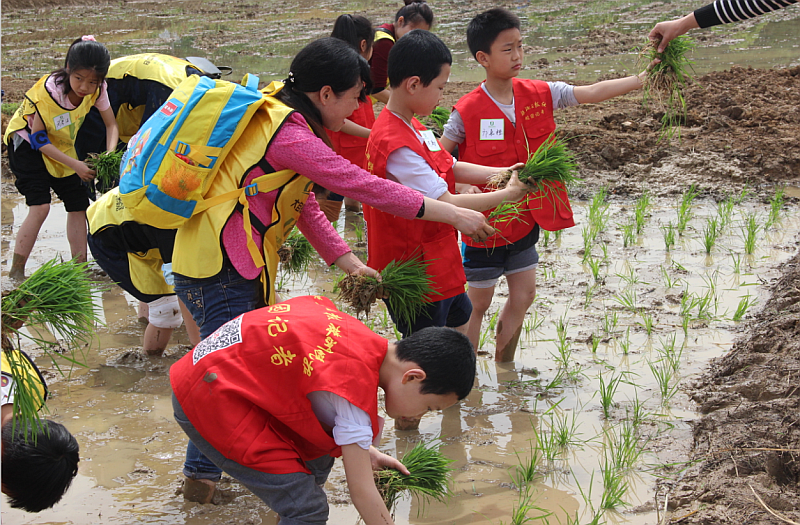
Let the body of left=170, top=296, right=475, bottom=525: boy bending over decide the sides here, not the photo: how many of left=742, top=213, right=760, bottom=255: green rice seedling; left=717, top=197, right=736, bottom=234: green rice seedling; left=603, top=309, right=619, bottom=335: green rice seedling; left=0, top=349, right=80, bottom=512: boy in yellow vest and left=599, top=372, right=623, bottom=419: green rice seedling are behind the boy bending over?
1

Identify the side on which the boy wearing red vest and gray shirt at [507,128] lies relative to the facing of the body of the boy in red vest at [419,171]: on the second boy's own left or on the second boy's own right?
on the second boy's own left

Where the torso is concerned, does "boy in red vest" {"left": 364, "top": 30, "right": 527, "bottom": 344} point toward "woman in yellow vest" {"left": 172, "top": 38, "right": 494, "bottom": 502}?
no

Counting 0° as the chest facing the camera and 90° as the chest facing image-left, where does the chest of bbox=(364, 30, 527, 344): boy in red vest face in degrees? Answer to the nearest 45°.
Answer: approximately 270°

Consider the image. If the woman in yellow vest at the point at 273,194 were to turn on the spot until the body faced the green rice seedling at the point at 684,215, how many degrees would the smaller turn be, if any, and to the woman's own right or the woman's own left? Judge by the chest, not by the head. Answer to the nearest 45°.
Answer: approximately 45° to the woman's own left

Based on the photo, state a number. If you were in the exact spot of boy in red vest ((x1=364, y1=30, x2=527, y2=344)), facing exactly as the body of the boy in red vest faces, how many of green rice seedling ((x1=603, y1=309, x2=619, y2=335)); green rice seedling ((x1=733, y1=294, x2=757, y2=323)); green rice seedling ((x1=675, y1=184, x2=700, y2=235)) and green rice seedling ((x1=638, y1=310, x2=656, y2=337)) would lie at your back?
0

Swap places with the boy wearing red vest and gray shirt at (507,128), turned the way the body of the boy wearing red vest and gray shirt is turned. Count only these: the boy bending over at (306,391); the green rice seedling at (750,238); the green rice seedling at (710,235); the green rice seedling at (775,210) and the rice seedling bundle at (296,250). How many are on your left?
3

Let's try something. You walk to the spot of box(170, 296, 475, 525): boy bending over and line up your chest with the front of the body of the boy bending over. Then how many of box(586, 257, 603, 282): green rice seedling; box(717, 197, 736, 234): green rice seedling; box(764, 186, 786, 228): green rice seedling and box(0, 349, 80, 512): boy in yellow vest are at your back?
1

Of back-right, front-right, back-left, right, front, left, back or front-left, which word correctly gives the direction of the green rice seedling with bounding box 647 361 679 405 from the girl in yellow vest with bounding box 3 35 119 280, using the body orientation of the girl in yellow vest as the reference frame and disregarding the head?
front

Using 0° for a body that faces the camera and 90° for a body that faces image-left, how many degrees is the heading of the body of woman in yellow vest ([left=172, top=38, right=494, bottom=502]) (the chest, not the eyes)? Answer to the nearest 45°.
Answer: approximately 270°

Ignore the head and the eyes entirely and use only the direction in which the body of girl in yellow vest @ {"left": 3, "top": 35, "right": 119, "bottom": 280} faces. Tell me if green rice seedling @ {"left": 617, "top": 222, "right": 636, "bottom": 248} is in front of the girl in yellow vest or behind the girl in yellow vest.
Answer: in front

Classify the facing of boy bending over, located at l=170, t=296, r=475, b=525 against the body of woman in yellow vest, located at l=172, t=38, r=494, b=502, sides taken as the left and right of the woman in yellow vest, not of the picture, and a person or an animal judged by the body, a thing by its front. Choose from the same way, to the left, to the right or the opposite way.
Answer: the same way

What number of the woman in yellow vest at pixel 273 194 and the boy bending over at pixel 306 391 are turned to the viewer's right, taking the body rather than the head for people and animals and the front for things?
2
